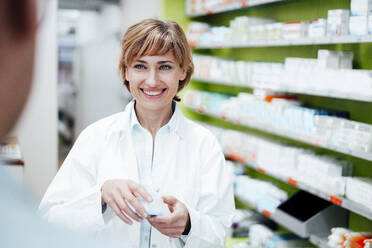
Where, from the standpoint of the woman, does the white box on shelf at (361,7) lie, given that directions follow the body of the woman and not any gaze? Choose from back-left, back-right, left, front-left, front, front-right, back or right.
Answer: back-left

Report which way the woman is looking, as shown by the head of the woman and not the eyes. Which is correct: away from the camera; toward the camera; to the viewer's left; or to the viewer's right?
toward the camera

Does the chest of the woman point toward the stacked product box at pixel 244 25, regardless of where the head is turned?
no

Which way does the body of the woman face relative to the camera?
toward the camera

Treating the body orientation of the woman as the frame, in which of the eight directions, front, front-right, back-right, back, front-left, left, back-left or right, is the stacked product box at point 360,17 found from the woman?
back-left

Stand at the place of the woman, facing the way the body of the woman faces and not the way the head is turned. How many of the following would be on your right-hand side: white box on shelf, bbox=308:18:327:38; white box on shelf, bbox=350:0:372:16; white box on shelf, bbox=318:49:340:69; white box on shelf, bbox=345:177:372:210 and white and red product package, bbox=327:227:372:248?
0

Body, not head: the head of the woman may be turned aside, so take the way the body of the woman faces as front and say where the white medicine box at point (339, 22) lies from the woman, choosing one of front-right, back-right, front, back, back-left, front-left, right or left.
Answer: back-left

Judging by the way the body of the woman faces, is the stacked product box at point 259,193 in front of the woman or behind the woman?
behind

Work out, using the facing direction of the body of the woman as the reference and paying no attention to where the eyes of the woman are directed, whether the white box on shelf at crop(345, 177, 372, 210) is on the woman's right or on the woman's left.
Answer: on the woman's left

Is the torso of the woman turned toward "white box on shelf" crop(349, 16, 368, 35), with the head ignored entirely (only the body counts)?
no

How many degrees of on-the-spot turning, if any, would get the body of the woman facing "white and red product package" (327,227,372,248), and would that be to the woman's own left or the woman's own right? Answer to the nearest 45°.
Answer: approximately 135° to the woman's own left

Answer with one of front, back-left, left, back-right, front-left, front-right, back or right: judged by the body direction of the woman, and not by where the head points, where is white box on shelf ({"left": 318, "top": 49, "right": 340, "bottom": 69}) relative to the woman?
back-left

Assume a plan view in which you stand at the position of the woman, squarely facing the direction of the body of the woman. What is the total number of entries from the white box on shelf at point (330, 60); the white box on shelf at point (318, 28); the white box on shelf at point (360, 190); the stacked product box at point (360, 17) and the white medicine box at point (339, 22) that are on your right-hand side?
0
